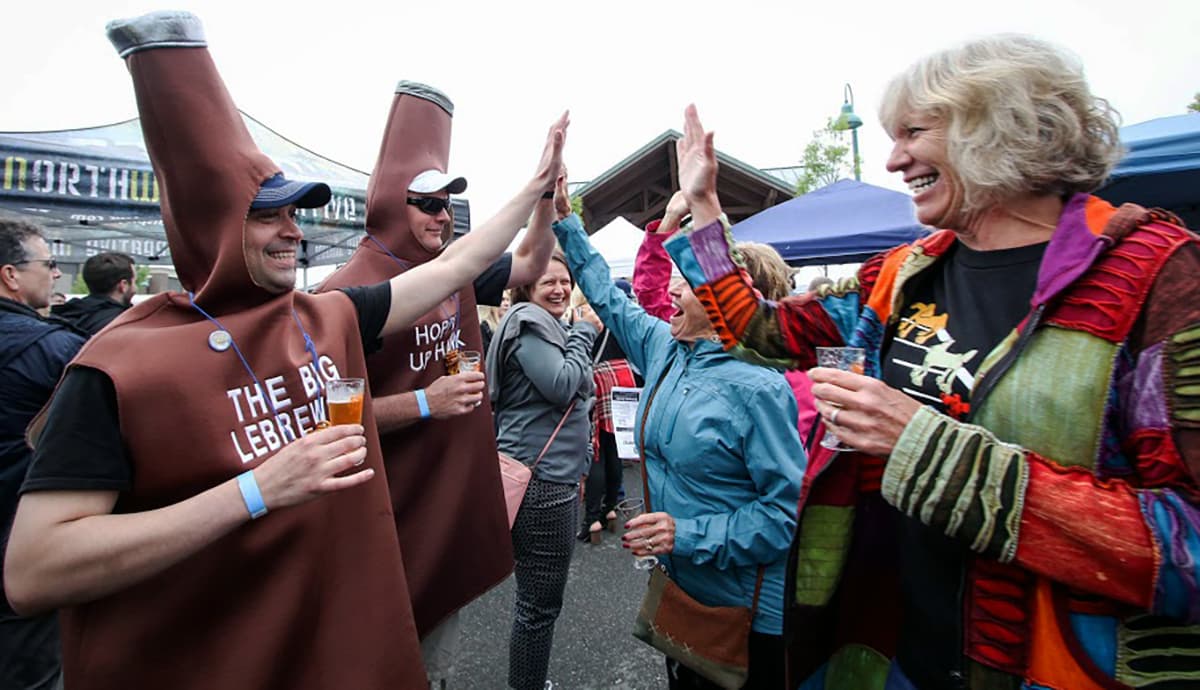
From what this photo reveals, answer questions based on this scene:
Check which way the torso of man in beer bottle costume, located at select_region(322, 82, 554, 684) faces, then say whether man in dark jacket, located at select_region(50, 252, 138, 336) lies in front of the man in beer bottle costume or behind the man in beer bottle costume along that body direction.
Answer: behind

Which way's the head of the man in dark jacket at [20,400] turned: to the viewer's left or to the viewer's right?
to the viewer's right

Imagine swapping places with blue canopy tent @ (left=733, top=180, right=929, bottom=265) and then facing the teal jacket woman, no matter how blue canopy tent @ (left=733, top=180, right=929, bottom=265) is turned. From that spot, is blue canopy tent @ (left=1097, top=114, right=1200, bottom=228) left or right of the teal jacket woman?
left

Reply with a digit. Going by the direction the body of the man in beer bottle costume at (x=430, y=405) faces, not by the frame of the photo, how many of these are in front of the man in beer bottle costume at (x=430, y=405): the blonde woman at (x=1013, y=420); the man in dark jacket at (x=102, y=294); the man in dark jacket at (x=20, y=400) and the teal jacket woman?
2

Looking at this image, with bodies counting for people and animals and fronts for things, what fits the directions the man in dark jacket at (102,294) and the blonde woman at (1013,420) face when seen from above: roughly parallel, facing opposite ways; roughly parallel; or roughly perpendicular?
roughly perpendicular

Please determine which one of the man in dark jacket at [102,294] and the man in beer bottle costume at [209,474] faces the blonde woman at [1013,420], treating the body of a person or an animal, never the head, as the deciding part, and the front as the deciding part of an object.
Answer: the man in beer bottle costume

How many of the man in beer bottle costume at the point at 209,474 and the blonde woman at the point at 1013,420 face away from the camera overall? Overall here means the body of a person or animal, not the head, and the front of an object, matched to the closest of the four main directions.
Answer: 0

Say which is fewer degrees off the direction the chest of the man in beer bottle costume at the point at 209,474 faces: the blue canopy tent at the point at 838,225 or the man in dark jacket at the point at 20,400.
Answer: the blue canopy tent

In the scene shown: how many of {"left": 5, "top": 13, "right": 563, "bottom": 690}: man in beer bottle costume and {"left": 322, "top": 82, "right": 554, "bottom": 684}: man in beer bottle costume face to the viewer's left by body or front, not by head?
0
